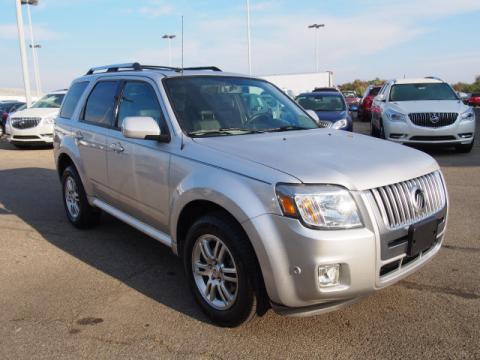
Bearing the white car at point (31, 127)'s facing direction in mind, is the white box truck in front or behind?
behind

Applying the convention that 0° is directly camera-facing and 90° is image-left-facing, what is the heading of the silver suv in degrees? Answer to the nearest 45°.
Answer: approximately 315°

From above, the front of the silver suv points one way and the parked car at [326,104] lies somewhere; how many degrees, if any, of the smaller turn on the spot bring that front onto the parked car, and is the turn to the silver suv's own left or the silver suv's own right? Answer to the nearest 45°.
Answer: approximately 135° to the silver suv's own left

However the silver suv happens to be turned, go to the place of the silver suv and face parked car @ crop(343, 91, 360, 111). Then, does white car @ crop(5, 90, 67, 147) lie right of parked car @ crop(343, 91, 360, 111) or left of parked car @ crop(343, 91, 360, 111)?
left

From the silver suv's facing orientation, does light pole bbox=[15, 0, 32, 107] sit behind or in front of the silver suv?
behind

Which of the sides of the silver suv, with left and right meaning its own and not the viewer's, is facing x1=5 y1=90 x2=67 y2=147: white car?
back

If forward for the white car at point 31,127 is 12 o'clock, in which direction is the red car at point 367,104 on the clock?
The red car is roughly at 7 o'clock from the white car.
